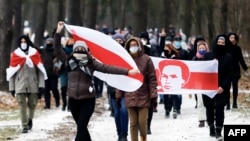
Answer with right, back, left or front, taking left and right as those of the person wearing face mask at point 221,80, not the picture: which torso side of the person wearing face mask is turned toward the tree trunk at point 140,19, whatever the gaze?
back

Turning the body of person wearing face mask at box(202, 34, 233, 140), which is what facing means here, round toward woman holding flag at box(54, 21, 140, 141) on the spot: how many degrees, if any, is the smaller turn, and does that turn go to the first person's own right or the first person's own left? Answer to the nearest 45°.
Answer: approximately 45° to the first person's own right

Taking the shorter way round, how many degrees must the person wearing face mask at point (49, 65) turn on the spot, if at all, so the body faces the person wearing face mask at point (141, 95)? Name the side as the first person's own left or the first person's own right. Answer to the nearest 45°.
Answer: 0° — they already face them

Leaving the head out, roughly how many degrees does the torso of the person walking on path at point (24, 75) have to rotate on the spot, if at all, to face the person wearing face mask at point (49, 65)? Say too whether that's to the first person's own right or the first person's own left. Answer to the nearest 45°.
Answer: approximately 180°

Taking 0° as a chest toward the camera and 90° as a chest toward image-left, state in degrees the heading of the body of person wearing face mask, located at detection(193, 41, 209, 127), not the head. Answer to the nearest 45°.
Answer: approximately 0°

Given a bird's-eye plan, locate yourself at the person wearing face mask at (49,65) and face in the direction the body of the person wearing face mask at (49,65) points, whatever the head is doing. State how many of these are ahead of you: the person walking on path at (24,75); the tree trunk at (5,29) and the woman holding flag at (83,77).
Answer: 2

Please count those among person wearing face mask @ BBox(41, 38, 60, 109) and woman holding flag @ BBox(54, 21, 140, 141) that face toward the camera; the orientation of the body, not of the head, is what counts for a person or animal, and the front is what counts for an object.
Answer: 2
